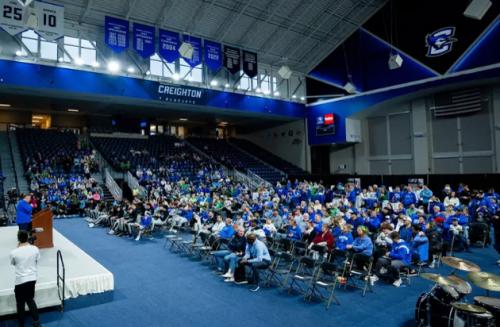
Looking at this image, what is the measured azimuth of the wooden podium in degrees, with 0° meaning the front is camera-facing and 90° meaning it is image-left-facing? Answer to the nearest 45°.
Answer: approximately 270°

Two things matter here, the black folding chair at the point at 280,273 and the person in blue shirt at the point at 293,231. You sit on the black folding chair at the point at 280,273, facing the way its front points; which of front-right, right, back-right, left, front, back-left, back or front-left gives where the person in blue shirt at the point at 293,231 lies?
back-right

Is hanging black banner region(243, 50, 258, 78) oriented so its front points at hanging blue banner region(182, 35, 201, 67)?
no

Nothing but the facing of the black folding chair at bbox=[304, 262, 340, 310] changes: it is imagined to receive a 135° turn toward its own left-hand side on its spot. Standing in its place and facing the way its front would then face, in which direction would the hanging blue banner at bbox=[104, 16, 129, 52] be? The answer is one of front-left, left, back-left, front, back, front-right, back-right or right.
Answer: back-left

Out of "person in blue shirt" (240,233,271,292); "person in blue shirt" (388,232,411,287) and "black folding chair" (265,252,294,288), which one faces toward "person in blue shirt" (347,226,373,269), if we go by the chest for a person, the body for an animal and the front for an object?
"person in blue shirt" (388,232,411,287)

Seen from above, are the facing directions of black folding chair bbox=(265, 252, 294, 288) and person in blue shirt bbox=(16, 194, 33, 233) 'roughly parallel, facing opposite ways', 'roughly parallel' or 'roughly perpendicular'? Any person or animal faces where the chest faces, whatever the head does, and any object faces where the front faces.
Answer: roughly parallel, facing opposite ways

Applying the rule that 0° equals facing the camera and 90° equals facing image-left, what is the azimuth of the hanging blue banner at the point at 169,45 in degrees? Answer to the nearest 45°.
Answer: approximately 315°

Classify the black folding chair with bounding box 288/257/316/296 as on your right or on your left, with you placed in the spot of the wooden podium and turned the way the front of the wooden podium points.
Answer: on your right

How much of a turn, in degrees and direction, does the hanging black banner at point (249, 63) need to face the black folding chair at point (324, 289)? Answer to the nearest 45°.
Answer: approximately 45° to its right

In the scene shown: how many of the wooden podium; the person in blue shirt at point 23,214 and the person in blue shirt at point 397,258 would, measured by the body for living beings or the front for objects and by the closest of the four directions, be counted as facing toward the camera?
0

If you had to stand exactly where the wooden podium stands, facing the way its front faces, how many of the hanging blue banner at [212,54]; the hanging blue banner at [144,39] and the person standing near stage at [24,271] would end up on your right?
1

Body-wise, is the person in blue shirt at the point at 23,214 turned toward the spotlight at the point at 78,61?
no

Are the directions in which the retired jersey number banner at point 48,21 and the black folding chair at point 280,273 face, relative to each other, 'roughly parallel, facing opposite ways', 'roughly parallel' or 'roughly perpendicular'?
roughly perpendicular

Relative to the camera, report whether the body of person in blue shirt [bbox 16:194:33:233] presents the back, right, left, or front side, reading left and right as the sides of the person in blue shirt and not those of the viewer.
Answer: right

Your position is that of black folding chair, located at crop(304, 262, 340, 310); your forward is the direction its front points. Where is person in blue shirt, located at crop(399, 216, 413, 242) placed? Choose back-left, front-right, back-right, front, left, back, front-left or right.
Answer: back

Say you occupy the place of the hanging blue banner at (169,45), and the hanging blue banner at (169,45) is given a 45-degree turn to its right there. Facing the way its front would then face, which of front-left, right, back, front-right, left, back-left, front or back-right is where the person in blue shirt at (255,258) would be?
front

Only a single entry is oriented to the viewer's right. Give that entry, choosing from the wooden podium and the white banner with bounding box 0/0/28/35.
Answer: the wooden podium

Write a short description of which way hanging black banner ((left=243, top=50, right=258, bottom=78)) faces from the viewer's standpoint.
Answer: facing the viewer and to the right of the viewer

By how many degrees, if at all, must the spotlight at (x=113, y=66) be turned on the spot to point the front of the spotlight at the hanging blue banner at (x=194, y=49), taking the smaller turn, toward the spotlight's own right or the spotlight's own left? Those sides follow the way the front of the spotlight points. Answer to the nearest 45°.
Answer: approximately 90° to the spotlight's own left

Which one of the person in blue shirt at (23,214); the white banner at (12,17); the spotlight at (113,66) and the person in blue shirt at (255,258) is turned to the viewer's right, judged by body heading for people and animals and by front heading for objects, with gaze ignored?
the person in blue shirt at (23,214)

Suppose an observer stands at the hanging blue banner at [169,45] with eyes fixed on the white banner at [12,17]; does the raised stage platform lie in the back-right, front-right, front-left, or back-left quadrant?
front-left
